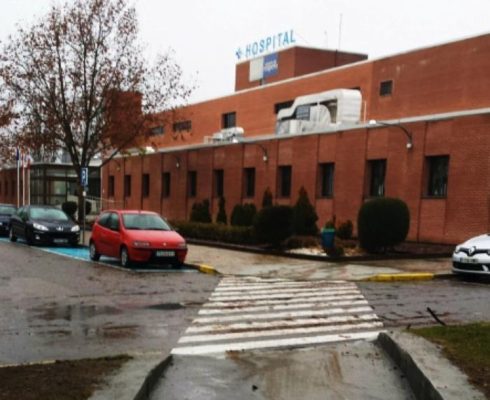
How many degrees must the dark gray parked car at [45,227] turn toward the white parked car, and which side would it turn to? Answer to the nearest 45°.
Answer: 0° — it already faces it

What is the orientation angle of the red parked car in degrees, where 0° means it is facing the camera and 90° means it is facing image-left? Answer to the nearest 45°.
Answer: approximately 315°

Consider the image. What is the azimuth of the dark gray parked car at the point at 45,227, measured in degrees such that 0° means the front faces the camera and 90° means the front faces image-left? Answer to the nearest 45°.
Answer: approximately 315°
